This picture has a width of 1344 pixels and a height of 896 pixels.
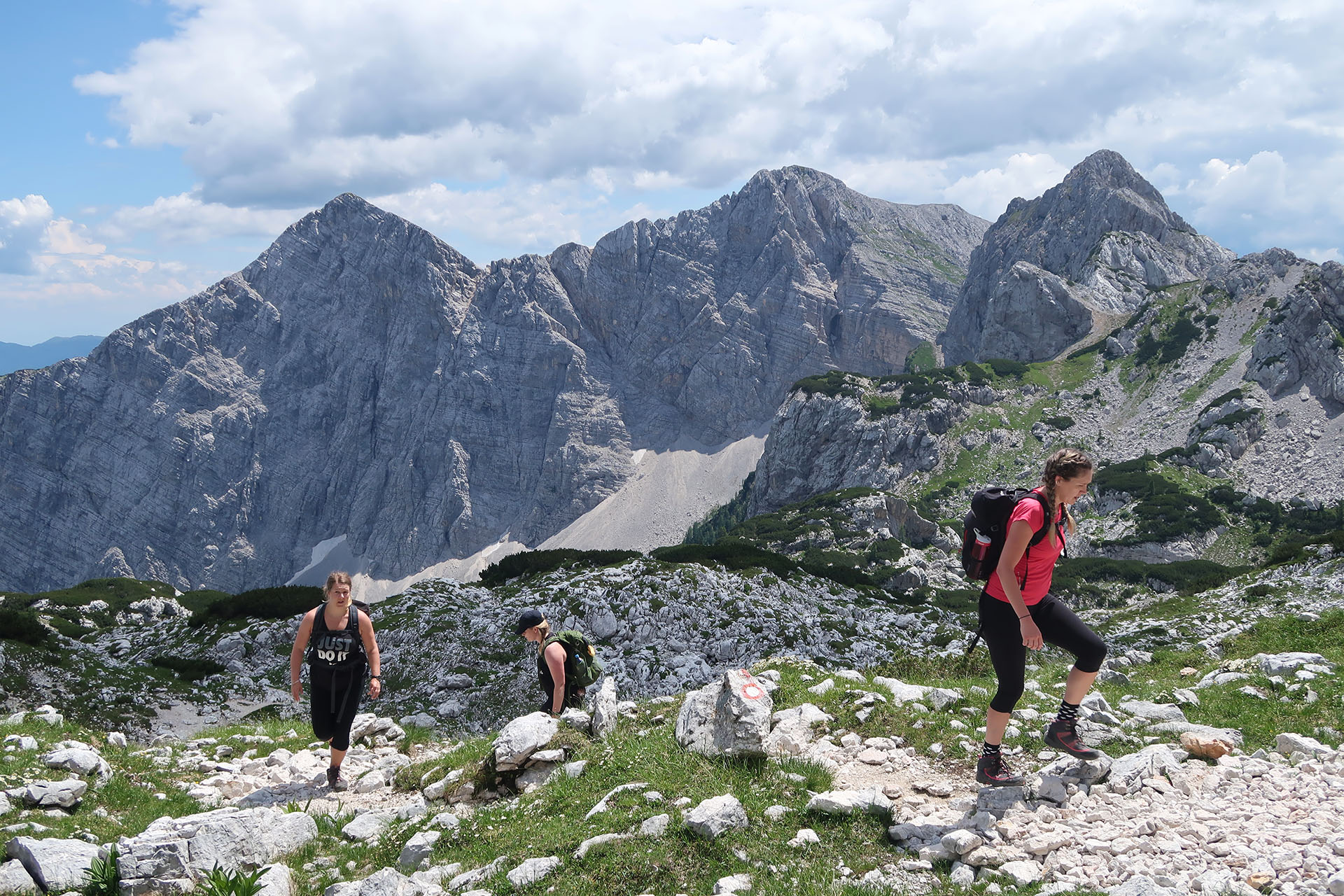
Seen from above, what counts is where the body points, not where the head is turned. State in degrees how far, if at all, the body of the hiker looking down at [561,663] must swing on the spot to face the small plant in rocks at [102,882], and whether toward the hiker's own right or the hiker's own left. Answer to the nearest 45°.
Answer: approximately 45° to the hiker's own left

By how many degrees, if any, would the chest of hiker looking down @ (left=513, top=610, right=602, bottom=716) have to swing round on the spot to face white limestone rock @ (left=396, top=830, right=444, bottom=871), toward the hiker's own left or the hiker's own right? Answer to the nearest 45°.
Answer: approximately 90° to the hiker's own left

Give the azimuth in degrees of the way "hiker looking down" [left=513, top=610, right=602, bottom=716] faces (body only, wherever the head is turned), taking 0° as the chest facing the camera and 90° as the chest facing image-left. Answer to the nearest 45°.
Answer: approximately 90°

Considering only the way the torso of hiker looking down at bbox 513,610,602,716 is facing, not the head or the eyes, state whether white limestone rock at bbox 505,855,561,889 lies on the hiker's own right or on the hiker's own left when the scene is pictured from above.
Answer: on the hiker's own left

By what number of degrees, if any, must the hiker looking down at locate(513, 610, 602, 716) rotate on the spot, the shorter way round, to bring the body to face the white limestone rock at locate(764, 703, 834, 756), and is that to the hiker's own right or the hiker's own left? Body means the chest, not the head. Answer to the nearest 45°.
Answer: approximately 135° to the hiker's own left

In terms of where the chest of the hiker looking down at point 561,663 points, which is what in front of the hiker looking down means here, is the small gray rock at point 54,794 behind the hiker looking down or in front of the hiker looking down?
in front

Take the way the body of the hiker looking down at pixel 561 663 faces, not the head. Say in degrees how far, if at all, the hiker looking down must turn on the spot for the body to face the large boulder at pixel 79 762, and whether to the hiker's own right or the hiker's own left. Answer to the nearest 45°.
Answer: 0° — they already face it
